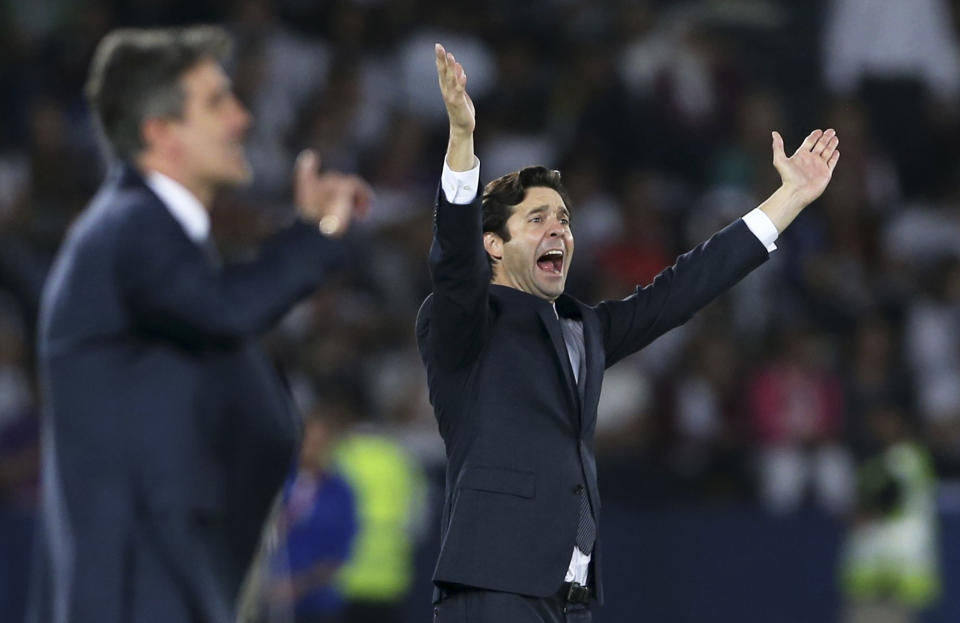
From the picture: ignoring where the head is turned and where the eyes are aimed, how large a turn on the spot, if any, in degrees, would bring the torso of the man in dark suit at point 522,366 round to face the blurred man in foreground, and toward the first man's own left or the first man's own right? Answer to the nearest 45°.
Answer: approximately 90° to the first man's own right

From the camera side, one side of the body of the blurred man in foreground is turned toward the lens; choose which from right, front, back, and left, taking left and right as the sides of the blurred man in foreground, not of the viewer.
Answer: right

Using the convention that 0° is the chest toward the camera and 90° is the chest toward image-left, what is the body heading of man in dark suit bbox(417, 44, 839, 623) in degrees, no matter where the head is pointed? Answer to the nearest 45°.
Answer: approximately 315°

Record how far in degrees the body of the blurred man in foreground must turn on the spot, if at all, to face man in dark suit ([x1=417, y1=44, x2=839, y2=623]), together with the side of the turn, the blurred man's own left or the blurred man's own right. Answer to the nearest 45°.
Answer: approximately 45° to the blurred man's own left

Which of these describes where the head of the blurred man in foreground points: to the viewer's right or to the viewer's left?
to the viewer's right

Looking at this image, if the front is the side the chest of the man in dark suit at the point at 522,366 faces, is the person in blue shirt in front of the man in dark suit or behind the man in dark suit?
behind

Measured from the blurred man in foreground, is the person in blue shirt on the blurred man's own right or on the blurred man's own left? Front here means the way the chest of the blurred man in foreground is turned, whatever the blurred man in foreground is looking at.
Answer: on the blurred man's own left

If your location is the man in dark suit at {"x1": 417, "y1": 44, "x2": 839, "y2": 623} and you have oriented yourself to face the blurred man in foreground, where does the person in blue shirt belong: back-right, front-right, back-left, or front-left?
back-right
